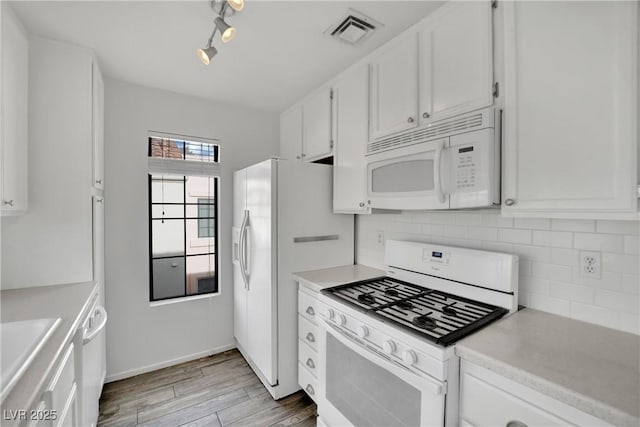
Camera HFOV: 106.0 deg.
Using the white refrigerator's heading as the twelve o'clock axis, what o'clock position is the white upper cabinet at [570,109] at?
The white upper cabinet is roughly at 9 o'clock from the white refrigerator.

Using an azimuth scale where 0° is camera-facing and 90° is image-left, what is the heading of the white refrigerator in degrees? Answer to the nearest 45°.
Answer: approximately 45°

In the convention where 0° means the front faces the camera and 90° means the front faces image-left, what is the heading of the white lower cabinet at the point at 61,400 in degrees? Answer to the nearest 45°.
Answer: approximately 270°

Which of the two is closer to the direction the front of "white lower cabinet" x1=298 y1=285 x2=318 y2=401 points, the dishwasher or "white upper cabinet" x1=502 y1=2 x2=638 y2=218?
the dishwasher

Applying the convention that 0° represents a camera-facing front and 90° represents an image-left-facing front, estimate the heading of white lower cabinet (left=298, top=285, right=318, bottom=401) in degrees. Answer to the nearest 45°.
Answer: approximately 45°

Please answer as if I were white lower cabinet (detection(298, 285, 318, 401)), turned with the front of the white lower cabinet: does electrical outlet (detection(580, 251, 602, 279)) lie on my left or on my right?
on my left

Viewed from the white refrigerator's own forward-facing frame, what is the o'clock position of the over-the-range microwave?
The over-the-range microwave is roughly at 9 o'clock from the white refrigerator.

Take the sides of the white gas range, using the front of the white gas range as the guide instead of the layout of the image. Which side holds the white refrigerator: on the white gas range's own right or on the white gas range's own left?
on the white gas range's own right

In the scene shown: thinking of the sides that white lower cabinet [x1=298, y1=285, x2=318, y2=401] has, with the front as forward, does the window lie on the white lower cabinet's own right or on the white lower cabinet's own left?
on the white lower cabinet's own right

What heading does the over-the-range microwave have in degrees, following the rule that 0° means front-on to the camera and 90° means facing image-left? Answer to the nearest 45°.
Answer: approximately 45°
